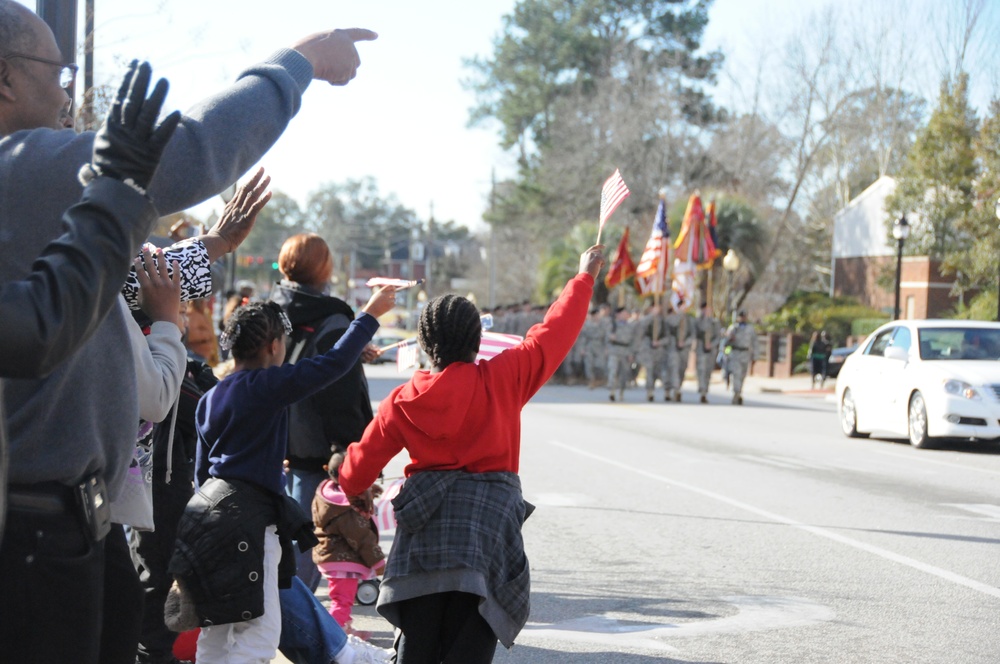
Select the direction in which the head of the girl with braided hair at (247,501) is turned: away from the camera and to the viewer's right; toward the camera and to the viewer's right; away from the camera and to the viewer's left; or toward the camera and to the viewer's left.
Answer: away from the camera and to the viewer's right

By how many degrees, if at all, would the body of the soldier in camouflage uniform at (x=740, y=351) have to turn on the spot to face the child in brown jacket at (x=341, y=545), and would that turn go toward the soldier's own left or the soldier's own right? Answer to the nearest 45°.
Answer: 0° — they already face them

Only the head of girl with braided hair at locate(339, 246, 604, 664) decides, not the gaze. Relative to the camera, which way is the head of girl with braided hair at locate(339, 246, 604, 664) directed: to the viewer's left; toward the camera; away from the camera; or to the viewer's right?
away from the camera

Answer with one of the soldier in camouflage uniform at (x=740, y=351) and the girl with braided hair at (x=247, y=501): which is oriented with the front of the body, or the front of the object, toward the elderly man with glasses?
the soldier in camouflage uniform

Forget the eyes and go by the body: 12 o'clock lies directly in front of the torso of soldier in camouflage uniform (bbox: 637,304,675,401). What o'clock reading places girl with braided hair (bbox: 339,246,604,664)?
The girl with braided hair is roughly at 12 o'clock from the soldier in camouflage uniform.

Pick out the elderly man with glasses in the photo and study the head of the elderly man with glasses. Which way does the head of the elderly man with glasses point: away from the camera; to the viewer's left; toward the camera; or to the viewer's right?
to the viewer's right

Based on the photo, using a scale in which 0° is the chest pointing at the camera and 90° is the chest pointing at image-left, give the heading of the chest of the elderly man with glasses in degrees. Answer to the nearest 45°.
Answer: approximately 270°

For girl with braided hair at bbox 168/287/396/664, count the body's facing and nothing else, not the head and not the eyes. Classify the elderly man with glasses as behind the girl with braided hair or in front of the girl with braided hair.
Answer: behind

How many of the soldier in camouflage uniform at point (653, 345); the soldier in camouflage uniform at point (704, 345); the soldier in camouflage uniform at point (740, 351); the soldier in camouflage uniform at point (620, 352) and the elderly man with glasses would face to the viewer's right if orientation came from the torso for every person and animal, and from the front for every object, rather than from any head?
1

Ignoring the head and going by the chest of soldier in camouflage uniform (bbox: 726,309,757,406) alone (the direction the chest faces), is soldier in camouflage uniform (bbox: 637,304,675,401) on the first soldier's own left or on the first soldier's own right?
on the first soldier's own right

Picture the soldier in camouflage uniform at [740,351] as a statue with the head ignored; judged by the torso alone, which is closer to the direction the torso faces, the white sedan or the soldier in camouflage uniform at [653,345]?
the white sedan

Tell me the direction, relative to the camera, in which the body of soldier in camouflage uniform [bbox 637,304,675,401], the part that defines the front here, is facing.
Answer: toward the camera

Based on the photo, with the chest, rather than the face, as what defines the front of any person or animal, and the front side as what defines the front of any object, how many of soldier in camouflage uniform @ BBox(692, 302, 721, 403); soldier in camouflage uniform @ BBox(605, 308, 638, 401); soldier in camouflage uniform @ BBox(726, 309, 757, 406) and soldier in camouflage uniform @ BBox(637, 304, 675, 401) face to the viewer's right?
0

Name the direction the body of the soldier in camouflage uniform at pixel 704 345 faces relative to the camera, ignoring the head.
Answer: toward the camera

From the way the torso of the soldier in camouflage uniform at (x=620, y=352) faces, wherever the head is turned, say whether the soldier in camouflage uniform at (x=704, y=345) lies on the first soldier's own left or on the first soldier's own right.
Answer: on the first soldier's own left

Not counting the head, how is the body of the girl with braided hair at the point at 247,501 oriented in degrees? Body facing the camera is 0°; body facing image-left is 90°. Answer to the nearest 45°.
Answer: approximately 225°

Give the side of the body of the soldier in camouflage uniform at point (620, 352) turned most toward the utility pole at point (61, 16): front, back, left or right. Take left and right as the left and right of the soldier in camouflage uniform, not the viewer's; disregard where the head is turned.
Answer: front
